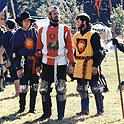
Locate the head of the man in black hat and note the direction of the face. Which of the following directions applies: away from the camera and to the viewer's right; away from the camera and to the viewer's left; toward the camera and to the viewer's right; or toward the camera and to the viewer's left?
toward the camera and to the viewer's right

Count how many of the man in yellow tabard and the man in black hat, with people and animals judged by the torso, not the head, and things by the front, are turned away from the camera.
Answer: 0

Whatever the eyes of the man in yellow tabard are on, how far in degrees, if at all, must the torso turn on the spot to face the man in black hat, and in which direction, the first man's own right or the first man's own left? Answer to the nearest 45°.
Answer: approximately 45° to the first man's own right

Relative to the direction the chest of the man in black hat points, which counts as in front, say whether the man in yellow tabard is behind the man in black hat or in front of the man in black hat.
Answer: in front

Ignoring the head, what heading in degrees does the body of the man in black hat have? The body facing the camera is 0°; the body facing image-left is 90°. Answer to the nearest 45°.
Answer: approximately 315°

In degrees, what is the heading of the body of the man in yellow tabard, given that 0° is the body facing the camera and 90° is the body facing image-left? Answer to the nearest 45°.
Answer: approximately 45°
